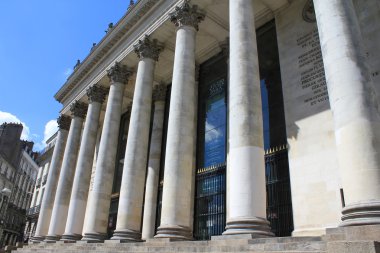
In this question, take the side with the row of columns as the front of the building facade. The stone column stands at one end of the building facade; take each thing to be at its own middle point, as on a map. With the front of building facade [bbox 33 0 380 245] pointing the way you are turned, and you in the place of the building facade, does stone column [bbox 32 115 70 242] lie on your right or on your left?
on your right

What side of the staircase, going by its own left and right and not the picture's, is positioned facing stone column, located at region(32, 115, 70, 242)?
right

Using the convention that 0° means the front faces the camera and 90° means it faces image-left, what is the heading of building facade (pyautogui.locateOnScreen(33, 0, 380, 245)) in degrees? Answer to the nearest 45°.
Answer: approximately 45°

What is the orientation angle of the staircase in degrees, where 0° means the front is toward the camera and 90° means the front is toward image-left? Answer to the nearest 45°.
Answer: approximately 45°
